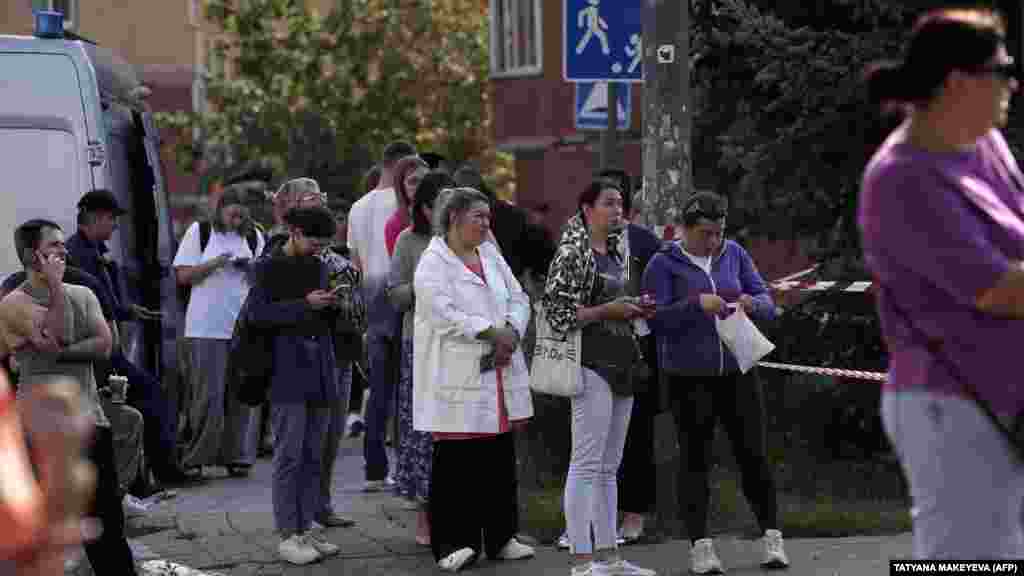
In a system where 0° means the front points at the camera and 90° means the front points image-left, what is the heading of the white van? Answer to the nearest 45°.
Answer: approximately 225°

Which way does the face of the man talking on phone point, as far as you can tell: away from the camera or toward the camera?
toward the camera

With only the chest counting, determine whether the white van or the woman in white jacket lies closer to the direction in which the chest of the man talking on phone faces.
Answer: the woman in white jacket

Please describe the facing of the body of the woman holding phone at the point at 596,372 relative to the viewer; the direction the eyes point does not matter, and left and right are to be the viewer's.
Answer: facing the viewer and to the right of the viewer

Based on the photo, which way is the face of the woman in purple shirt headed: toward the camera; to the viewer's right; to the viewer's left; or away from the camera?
to the viewer's right

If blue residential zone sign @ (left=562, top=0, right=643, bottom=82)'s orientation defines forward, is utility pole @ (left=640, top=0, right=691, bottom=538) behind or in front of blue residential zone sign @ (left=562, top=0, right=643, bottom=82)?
in front

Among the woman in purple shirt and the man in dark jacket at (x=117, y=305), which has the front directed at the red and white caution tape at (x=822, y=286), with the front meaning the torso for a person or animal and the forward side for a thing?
the man in dark jacket

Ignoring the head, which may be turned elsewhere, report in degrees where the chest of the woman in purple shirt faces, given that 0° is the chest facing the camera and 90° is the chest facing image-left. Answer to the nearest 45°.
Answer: approximately 270°

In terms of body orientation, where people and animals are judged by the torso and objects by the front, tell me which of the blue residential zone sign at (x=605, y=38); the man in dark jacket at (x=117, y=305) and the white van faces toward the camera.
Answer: the blue residential zone sign

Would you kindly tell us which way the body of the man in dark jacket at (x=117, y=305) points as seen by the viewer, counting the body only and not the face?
to the viewer's right

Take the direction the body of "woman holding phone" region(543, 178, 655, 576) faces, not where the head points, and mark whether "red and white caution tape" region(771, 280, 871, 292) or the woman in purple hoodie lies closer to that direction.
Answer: the woman in purple hoodie

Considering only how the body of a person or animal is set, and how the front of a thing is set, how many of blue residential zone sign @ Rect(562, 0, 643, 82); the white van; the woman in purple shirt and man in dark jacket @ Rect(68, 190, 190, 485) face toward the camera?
1

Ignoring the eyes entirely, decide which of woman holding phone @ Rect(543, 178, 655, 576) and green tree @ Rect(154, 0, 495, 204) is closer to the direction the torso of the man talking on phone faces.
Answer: the woman holding phone

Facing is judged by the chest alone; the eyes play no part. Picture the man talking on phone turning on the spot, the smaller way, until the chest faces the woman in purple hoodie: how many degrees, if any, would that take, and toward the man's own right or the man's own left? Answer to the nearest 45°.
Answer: approximately 45° to the man's own left

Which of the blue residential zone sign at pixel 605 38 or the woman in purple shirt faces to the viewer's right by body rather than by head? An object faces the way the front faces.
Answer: the woman in purple shirt

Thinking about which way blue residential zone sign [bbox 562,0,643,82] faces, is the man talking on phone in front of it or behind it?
in front
